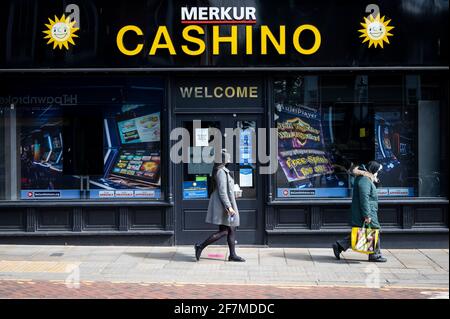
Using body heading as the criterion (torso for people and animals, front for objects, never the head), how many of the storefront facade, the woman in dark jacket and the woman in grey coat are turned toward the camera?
1

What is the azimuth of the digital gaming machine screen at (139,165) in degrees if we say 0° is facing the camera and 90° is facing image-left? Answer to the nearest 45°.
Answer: approximately 45°

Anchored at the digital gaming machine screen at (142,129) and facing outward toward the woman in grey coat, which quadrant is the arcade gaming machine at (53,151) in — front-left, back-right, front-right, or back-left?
back-right

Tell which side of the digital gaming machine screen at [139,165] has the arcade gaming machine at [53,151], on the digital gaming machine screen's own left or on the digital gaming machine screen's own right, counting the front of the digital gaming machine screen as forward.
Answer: on the digital gaming machine screen's own right

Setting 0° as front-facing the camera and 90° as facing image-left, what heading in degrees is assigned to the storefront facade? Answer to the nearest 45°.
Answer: approximately 0°
